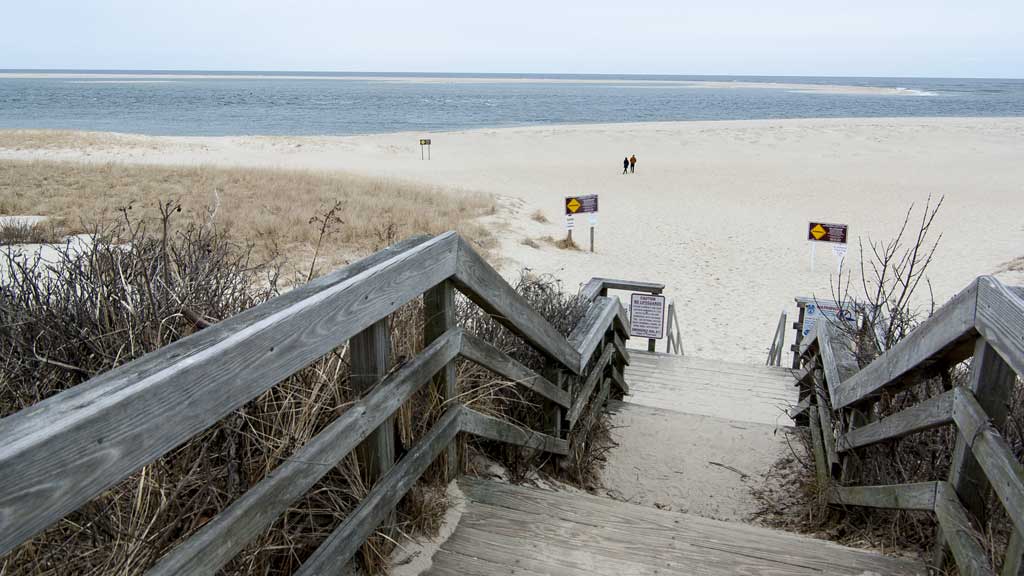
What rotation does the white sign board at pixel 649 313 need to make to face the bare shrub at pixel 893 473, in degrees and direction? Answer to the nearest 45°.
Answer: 0° — it already faces it

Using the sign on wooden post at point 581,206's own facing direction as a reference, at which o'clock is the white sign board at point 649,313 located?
The white sign board is roughly at 12 o'clock from the sign on wooden post.

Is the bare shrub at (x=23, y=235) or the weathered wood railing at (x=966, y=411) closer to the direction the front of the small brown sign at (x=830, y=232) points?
the weathered wood railing

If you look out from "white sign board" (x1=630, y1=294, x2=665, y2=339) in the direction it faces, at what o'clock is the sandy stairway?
The sandy stairway is roughly at 12 o'clock from the white sign board.

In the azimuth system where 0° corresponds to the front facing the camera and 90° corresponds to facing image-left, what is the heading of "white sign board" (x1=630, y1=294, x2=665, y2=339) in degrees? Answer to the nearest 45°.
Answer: approximately 0°

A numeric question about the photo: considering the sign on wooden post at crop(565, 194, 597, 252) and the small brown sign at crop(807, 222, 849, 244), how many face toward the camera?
2

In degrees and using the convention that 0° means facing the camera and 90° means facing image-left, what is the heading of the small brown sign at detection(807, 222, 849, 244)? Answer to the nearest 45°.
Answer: approximately 0°
